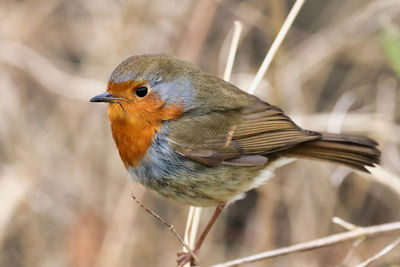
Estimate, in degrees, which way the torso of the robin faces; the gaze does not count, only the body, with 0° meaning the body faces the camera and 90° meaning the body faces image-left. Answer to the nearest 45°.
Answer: approximately 90°
